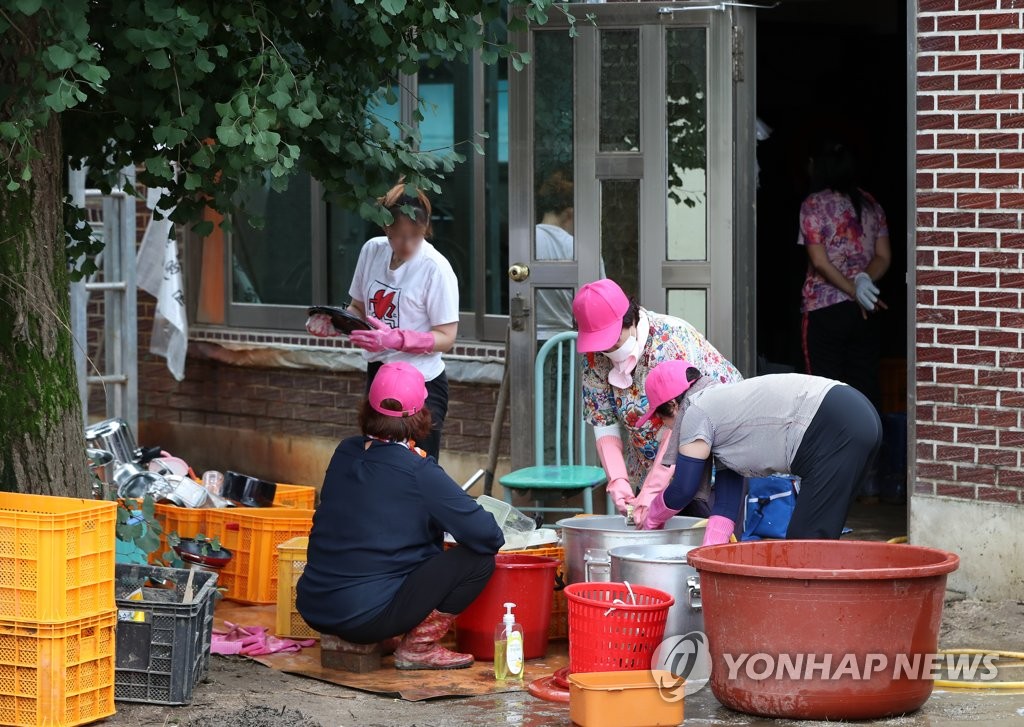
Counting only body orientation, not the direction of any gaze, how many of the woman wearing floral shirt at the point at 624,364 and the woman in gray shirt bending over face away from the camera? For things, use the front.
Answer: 0

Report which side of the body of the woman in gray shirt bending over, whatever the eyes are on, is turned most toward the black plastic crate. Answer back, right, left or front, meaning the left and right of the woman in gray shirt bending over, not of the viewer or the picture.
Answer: front

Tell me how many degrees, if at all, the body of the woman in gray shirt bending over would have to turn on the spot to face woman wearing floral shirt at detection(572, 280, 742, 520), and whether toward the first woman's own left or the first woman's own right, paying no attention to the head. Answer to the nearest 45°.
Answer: approximately 45° to the first woman's own right

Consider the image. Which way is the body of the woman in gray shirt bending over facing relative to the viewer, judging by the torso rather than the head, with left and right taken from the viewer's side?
facing to the left of the viewer

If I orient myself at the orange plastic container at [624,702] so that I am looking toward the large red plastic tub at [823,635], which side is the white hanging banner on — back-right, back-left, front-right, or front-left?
back-left

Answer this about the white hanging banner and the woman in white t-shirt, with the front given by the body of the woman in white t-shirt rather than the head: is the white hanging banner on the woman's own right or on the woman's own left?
on the woman's own right

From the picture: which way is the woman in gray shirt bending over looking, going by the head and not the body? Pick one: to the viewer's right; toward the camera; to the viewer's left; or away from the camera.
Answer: to the viewer's left

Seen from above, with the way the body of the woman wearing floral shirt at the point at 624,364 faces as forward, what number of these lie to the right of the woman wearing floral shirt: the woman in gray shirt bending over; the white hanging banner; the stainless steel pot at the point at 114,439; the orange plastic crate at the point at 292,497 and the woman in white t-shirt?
4

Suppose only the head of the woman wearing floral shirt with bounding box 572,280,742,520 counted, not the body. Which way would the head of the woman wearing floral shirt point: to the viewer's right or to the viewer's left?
to the viewer's left

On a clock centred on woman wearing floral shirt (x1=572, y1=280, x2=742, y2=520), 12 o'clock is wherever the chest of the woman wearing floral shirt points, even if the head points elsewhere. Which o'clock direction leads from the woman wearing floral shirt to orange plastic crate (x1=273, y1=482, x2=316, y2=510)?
The orange plastic crate is roughly at 3 o'clock from the woman wearing floral shirt.

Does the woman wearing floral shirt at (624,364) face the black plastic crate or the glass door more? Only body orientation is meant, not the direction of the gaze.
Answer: the black plastic crate

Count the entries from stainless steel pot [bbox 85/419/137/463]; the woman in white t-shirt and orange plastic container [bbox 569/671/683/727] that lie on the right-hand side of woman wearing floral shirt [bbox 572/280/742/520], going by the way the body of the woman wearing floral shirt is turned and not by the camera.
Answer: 2
